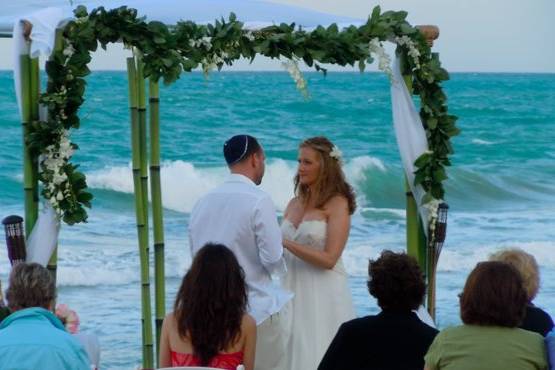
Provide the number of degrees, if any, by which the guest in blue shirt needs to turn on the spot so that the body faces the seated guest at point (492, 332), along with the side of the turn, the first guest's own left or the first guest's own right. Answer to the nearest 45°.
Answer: approximately 90° to the first guest's own right

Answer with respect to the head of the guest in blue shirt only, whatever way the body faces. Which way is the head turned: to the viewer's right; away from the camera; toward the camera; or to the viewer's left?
away from the camera

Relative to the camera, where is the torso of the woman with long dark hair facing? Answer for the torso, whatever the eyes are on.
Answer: away from the camera

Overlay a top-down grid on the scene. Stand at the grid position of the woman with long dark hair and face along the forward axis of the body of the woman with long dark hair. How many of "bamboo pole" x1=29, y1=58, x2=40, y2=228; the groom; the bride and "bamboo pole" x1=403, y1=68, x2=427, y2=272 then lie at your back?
0

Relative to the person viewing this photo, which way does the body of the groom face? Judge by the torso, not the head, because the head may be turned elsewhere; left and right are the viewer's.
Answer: facing away from the viewer and to the right of the viewer

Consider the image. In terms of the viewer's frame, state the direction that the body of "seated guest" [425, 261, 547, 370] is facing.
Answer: away from the camera

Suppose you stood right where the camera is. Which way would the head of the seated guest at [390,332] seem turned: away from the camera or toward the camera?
away from the camera

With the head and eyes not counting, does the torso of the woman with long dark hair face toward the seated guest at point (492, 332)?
no

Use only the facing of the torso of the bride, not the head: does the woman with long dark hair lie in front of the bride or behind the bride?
in front

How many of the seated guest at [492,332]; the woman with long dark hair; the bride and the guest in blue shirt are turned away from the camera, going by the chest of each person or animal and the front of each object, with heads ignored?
3

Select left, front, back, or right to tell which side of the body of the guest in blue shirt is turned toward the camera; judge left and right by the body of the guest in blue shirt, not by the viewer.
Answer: back

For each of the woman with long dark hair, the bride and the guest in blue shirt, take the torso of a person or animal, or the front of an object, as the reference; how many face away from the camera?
2

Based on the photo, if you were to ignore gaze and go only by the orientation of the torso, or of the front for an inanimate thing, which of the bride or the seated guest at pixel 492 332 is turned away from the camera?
the seated guest

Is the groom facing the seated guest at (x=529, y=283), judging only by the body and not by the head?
no

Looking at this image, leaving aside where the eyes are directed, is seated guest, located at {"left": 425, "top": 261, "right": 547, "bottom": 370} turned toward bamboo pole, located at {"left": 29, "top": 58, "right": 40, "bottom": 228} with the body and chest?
no

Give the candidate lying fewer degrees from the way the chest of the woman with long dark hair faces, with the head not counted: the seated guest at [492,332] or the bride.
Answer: the bride
